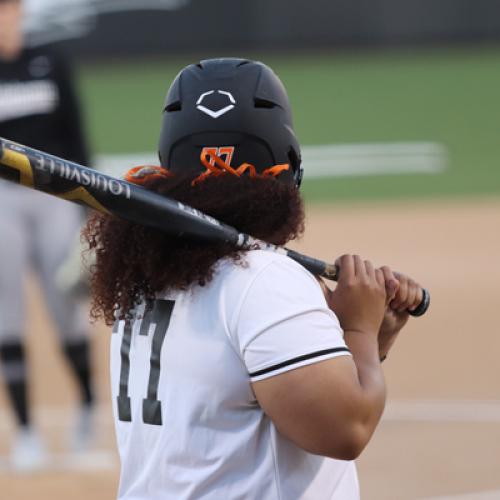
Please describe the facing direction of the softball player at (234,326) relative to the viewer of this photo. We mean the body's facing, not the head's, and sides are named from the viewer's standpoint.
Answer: facing away from the viewer and to the right of the viewer

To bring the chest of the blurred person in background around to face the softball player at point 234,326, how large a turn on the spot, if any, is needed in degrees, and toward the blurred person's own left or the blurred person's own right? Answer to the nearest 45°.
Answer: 0° — they already face them

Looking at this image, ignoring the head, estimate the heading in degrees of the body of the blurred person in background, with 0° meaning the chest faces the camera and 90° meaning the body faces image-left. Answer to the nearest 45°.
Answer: approximately 0°

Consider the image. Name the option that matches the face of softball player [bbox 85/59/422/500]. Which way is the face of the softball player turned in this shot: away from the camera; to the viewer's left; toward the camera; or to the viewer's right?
away from the camera

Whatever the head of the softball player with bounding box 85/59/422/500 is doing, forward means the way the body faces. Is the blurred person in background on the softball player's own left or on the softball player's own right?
on the softball player's own left

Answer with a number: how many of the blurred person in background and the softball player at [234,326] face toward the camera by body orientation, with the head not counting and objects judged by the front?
1
